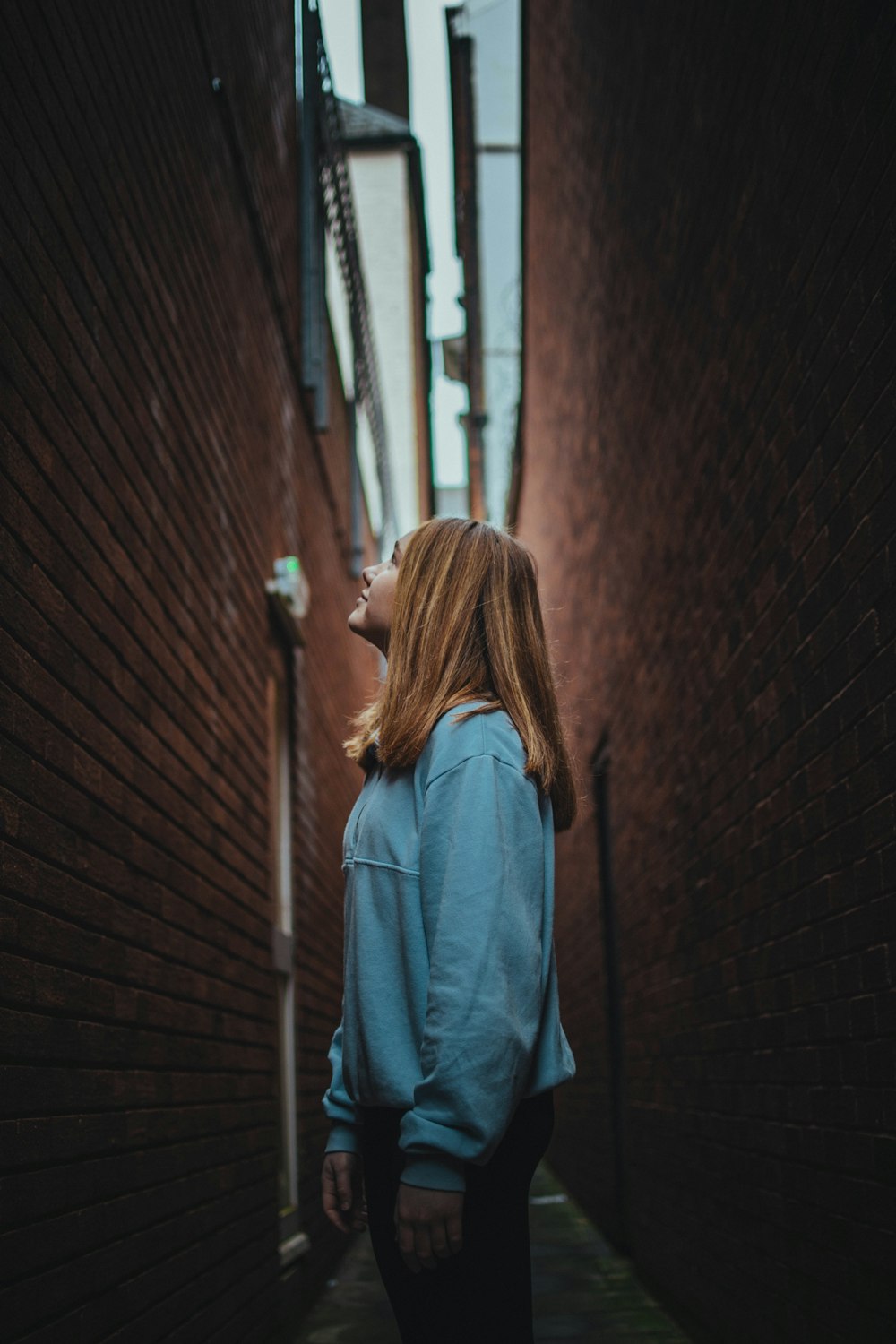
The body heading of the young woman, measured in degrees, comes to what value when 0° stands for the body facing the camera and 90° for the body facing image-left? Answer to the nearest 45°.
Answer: approximately 90°

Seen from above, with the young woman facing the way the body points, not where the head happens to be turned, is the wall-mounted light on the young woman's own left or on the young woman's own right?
on the young woman's own right

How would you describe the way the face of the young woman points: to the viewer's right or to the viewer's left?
to the viewer's left
